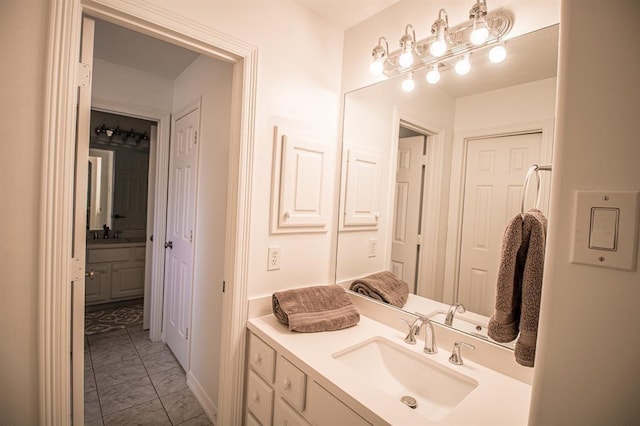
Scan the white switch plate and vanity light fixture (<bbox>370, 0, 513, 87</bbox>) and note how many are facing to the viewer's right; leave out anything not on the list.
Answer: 0

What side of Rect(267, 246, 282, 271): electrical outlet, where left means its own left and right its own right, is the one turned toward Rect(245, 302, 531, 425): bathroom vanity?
front

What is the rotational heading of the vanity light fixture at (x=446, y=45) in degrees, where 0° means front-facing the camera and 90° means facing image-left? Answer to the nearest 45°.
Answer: approximately 45°

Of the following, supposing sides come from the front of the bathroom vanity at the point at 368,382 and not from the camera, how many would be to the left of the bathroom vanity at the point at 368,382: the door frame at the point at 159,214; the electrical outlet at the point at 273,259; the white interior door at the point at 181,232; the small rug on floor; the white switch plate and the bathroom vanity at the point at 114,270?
1

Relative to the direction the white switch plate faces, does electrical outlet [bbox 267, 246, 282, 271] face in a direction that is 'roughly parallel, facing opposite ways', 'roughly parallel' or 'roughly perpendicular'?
roughly perpendicular

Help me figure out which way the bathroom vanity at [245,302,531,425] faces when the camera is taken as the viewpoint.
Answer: facing the viewer and to the left of the viewer

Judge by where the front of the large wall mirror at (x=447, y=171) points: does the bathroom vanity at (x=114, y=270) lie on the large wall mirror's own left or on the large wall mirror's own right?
on the large wall mirror's own right
